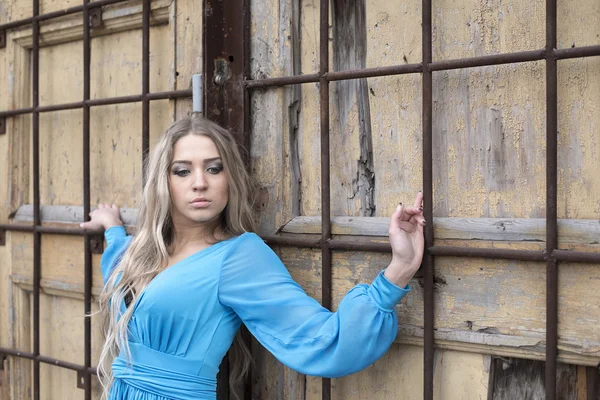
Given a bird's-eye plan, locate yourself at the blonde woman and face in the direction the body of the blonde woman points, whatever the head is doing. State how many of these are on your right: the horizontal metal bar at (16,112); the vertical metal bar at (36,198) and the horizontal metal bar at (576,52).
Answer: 2

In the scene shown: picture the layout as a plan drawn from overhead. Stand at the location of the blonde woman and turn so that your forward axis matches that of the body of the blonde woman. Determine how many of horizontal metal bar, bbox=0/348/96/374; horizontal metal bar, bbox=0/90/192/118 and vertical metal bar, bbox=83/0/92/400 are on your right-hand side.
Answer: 3

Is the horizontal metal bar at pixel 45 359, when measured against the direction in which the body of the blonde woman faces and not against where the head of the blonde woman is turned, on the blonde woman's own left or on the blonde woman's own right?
on the blonde woman's own right

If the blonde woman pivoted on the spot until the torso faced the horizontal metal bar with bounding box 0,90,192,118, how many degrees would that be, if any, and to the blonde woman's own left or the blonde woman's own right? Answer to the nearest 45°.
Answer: approximately 90° to the blonde woman's own right

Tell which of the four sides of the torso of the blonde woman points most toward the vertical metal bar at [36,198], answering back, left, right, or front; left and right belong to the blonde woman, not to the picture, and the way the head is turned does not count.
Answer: right

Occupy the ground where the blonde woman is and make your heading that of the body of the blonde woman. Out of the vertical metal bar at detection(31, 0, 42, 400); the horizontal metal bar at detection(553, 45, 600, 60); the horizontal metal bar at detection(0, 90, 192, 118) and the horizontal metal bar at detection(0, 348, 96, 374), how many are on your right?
3

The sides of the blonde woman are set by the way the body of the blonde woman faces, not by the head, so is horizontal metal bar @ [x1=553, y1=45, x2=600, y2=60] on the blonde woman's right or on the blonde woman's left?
on the blonde woman's left

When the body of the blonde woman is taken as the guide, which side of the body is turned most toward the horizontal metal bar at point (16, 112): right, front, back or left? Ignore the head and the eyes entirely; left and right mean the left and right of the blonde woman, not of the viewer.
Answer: right

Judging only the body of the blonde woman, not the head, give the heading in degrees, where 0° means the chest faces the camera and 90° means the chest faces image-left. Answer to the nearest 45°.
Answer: approximately 45°

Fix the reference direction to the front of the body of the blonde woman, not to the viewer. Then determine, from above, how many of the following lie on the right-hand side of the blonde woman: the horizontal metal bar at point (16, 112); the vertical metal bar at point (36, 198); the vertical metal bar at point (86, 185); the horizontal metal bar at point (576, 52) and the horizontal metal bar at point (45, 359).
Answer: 4
